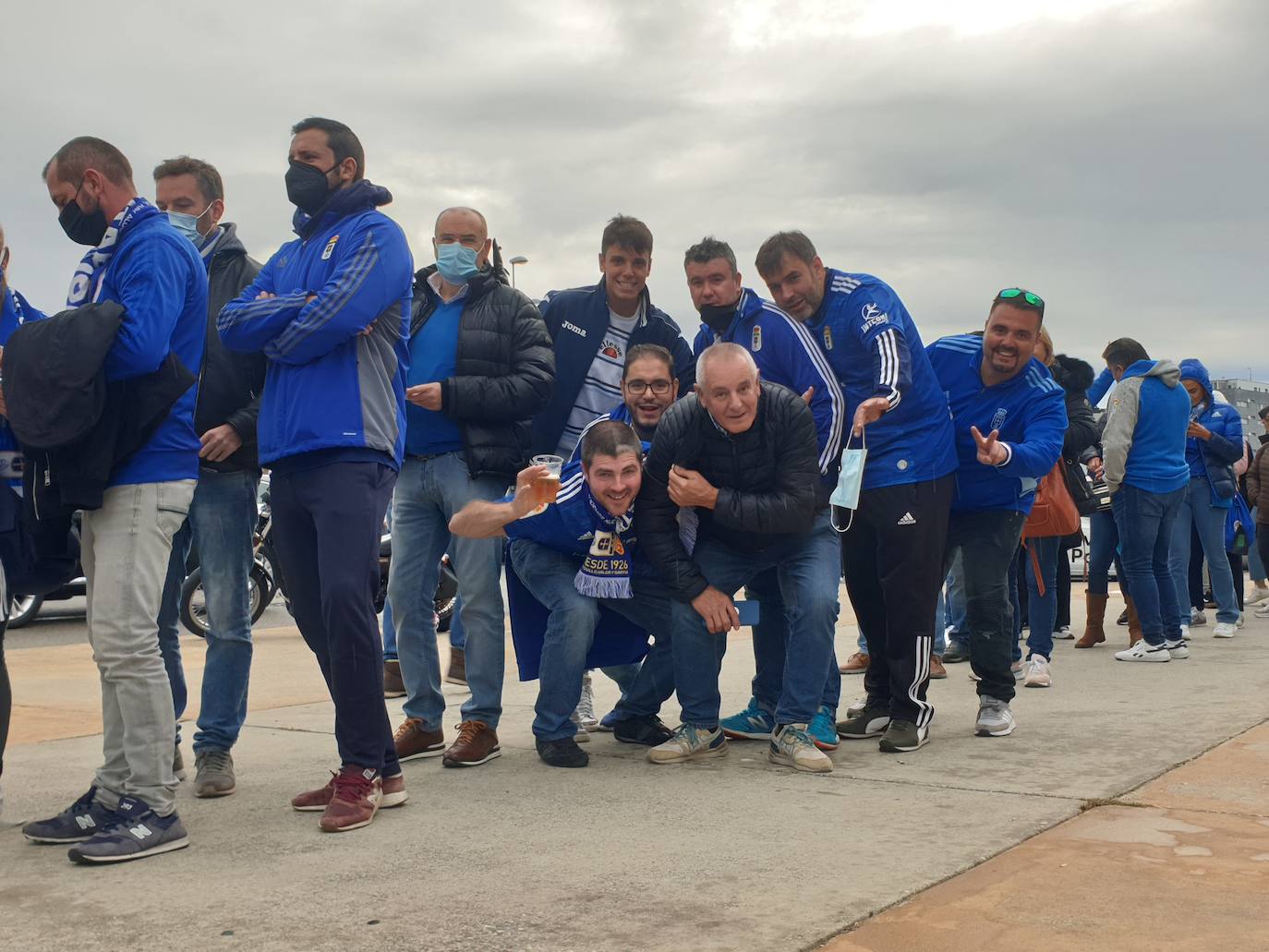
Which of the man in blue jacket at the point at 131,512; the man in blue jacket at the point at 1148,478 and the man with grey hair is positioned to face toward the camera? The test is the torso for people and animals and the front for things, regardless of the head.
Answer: the man with grey hair

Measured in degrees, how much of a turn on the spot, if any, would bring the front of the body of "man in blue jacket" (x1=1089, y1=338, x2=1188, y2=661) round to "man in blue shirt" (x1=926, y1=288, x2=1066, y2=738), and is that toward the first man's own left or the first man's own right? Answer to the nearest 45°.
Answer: approximately 135° to the first man's own left

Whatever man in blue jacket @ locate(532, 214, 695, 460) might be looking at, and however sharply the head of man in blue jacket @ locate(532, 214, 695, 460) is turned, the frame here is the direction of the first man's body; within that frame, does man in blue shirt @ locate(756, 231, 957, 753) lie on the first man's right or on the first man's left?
on the first man's left

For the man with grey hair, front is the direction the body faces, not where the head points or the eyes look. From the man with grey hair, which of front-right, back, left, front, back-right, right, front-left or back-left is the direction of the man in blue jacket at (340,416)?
front-right

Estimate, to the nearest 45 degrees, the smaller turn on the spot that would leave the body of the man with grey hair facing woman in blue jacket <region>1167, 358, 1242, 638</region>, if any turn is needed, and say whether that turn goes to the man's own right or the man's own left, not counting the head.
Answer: approximately 135° to the man's own left

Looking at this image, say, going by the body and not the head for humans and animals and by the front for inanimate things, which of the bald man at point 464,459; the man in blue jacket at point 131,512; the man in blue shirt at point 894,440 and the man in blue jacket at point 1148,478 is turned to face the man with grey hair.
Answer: the man in blue shirt at point 894,440

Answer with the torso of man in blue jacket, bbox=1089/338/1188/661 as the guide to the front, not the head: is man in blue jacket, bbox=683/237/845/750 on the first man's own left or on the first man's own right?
on the first man's own left

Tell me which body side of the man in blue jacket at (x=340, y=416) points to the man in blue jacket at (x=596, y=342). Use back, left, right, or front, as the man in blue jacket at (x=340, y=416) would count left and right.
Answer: back

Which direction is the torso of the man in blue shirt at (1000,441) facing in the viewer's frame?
toward the camera

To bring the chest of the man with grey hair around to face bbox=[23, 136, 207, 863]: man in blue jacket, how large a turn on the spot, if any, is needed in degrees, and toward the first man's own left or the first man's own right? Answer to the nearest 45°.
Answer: approximately 45° to the first man's own right

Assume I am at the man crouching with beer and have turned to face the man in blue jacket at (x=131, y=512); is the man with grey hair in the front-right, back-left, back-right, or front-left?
back-left

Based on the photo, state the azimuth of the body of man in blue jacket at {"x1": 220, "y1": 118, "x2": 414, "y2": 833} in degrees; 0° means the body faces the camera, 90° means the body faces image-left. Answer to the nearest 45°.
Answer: approximately 45°

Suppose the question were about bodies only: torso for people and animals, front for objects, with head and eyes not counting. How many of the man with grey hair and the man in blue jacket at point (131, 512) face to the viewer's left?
1
